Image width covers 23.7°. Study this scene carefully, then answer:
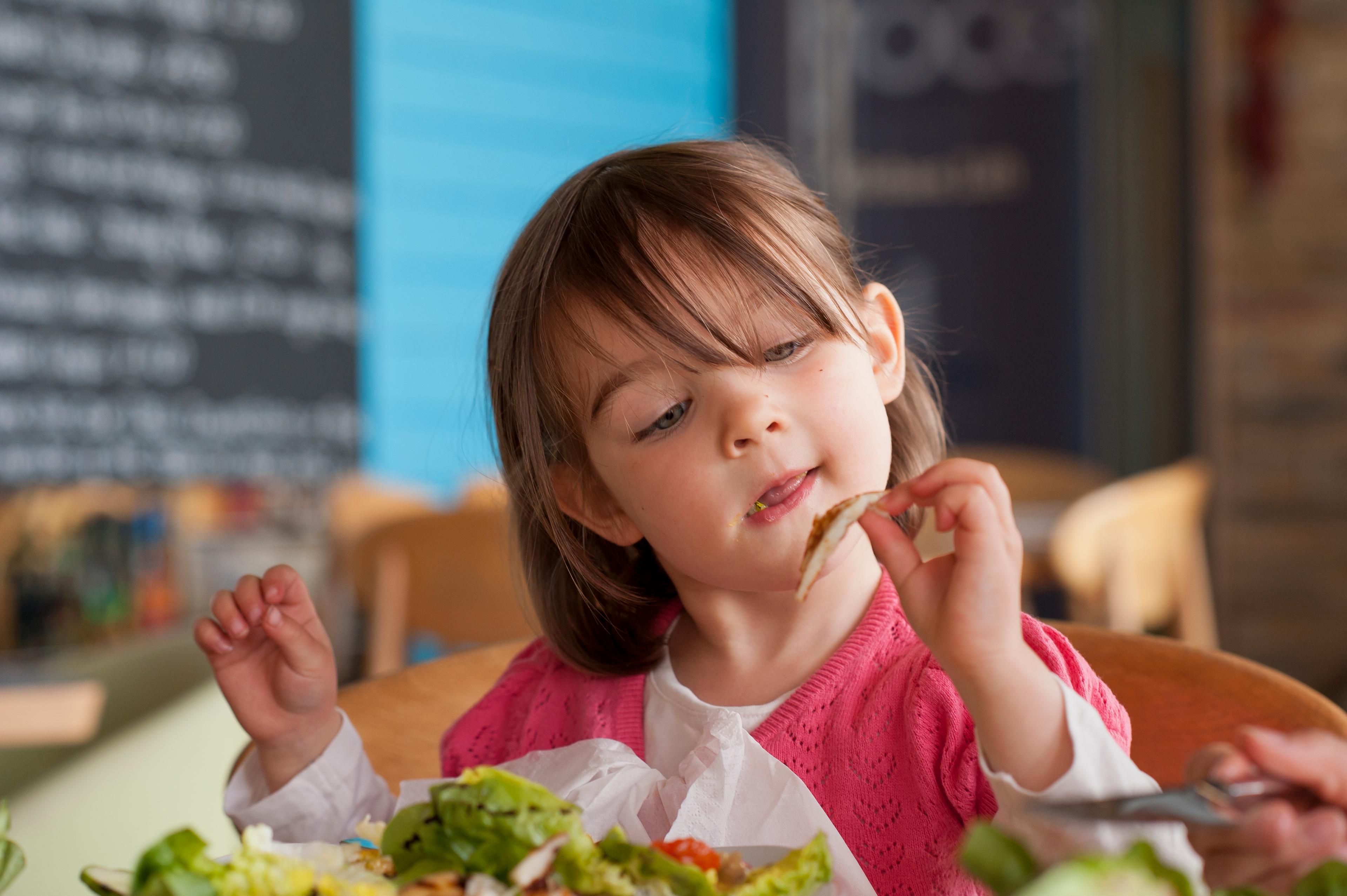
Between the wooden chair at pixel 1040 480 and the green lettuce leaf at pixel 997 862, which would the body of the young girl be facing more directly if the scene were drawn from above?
the green lettuce leaf

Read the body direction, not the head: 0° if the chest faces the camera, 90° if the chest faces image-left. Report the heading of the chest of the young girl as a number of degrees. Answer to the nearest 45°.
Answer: approximately 0°

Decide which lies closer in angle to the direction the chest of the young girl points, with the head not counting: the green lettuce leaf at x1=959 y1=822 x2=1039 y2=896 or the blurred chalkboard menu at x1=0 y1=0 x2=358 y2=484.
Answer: the green lettuce leaf

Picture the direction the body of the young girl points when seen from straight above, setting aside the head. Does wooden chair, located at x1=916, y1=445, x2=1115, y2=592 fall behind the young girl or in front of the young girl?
behind

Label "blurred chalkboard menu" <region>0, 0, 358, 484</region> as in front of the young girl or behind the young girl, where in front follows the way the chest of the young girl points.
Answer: behind
